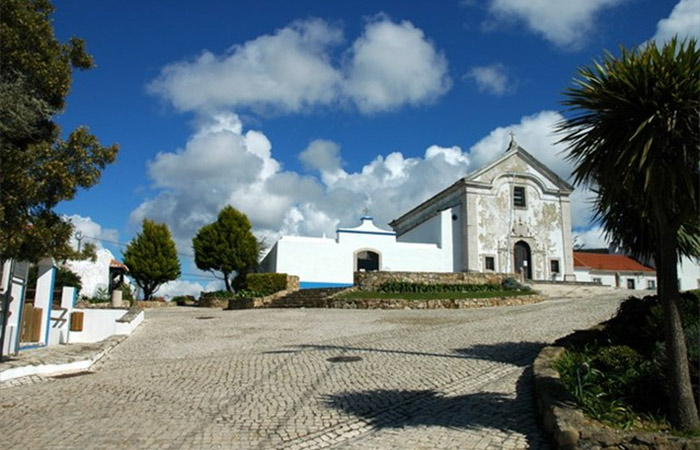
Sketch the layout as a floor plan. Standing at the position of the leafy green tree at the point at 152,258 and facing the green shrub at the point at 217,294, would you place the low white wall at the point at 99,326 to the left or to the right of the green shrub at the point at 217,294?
right

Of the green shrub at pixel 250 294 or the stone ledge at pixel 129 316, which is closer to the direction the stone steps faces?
the stone ledge

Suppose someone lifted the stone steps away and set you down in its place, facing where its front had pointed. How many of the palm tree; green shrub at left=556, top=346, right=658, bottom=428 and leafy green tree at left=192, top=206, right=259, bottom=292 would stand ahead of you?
2

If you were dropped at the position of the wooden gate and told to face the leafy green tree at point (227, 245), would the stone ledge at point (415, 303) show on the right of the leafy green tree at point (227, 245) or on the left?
right

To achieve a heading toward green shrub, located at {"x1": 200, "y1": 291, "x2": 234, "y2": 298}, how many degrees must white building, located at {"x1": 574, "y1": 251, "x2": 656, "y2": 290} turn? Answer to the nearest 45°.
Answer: approximately 45° to its right

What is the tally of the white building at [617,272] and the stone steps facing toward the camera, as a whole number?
2

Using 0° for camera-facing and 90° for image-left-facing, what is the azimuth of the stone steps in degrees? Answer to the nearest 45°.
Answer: approximately 0°

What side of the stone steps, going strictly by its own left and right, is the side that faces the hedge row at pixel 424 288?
left

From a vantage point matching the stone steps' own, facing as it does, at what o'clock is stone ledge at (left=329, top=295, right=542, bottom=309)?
The stone ledge is roughly at 10 o'clock from the stone steps.

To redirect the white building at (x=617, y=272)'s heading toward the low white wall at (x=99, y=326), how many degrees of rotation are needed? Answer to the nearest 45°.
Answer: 0° — it already faces it

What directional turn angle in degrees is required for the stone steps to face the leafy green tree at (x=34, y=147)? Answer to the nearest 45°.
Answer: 0° — it already faces it

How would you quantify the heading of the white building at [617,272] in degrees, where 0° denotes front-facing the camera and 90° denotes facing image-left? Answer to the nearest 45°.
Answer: approximately 0°

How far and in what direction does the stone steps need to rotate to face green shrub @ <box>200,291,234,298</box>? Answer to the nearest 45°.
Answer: approximately 135° to its right

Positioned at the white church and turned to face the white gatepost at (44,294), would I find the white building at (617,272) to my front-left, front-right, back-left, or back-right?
back-left
